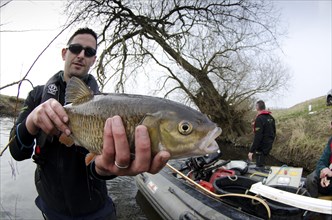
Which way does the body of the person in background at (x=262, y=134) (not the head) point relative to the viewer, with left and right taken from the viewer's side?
facing away from the viewer and to the left of the viewer

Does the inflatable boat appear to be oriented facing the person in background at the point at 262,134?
no

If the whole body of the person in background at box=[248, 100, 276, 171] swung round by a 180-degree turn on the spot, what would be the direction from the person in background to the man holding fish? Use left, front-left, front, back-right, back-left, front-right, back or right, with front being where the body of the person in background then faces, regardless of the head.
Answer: front-right

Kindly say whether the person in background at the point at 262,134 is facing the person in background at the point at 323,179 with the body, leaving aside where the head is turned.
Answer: no

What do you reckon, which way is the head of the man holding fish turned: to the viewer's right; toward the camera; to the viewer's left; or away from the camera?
toward the camera

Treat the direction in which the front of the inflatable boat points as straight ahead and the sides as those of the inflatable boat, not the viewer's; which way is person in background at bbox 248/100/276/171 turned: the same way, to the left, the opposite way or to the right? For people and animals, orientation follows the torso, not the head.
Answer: the opposite way
